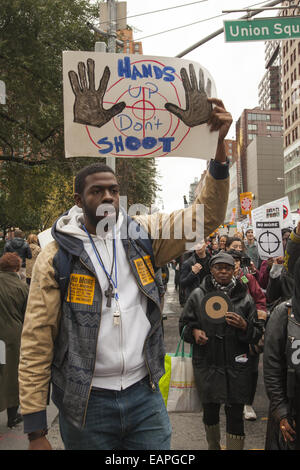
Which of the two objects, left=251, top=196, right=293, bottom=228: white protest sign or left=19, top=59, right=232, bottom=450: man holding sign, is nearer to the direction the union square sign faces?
the man holding sign

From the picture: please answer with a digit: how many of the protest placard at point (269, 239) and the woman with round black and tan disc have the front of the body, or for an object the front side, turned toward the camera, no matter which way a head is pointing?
2

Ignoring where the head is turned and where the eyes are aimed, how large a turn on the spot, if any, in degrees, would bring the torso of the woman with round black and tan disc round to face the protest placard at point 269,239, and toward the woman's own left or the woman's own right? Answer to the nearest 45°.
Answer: approximately 180°

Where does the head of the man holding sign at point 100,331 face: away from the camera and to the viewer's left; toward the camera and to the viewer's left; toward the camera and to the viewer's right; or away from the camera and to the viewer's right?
toward the camera and to the viewer's right

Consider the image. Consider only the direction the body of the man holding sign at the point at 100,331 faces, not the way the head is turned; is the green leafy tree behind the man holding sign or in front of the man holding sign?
behind

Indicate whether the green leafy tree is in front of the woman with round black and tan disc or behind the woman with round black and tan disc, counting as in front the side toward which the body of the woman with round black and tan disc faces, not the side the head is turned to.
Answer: behind

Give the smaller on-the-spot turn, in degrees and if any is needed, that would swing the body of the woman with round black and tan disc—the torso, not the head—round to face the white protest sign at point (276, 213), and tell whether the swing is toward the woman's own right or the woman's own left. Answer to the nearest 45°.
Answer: approximately 180°

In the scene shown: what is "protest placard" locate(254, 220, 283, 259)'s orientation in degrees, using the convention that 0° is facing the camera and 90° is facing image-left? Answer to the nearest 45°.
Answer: approximately 0°

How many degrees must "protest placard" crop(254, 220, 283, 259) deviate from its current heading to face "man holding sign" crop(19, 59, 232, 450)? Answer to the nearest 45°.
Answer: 0° — it already faces them

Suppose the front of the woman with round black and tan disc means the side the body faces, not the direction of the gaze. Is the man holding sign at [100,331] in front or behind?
in front

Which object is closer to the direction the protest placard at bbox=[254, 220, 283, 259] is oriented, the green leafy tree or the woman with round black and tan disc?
the woman with round black and tan disc
